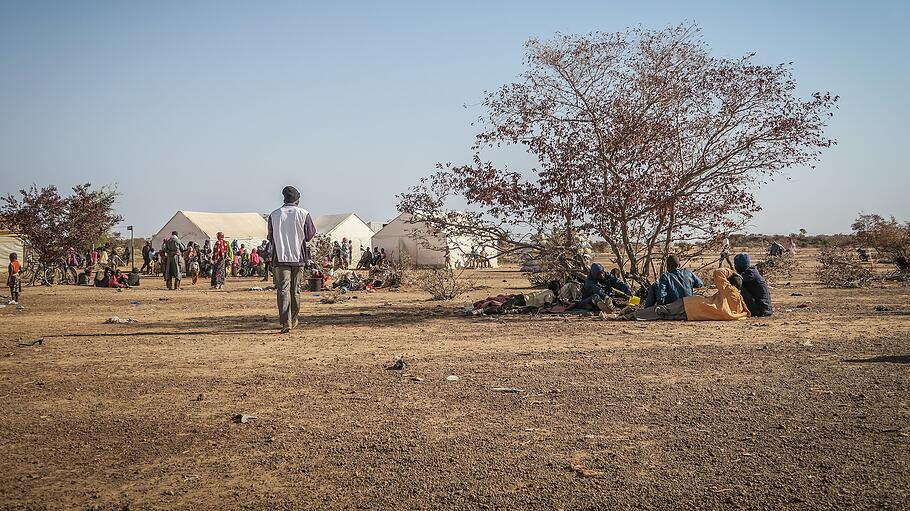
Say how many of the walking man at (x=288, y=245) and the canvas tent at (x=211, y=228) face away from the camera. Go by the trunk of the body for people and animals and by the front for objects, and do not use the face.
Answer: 1

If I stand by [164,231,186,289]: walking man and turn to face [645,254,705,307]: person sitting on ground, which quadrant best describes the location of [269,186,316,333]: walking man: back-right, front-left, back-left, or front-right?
front-right

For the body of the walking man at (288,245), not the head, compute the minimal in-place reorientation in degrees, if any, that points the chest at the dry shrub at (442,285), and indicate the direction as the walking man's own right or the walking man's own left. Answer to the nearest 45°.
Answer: approximately 45° to the walking man's own right

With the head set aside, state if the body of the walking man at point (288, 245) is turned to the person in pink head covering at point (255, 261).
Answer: yes

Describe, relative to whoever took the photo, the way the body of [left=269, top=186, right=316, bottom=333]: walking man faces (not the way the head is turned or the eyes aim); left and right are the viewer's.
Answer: facing away from the viewer

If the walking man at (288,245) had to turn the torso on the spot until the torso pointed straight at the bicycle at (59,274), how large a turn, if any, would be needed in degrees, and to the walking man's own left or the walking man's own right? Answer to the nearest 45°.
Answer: approximately 45° to the walking man's own left

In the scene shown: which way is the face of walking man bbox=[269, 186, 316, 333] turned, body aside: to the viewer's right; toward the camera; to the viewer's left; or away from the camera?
away from the camera

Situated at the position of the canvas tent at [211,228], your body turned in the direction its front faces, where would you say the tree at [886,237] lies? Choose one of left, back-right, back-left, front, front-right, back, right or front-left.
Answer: left

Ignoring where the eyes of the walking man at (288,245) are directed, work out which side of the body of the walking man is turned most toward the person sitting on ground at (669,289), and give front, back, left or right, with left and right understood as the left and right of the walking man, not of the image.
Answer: right

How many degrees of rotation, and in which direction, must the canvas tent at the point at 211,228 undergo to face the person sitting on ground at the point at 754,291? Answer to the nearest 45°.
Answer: approximately 45° to its left

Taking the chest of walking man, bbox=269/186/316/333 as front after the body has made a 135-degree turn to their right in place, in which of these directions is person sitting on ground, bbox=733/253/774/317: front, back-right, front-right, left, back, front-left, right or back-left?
front-left

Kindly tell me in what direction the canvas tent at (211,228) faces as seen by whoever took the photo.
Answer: facing the viewer and to the left of the viewer
